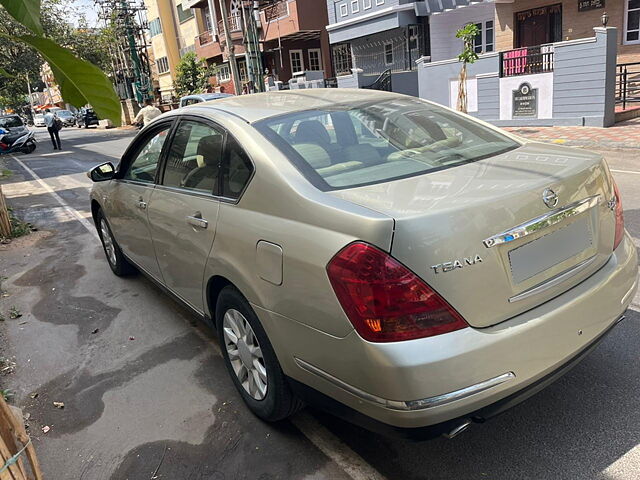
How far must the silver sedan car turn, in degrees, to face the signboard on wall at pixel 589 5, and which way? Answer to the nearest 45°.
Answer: approximately 90° to its right

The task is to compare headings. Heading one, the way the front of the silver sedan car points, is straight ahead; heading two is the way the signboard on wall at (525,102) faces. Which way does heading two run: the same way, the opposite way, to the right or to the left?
to the left

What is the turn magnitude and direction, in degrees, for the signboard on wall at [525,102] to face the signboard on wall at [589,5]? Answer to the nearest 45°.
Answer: approximately 180°

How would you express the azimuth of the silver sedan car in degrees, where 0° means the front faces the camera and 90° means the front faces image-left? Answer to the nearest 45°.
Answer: approximately 135°

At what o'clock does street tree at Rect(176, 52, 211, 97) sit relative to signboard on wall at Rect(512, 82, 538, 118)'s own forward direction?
The street tree is roughly at 3 o'clock from the signboard on wall.

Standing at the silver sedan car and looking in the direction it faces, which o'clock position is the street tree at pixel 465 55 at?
The street tree is roughly at 2 o'clock from the silver sedan car.

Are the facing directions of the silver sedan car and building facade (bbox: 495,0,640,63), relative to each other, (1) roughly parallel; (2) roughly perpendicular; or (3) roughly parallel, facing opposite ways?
roughly perpendicular
